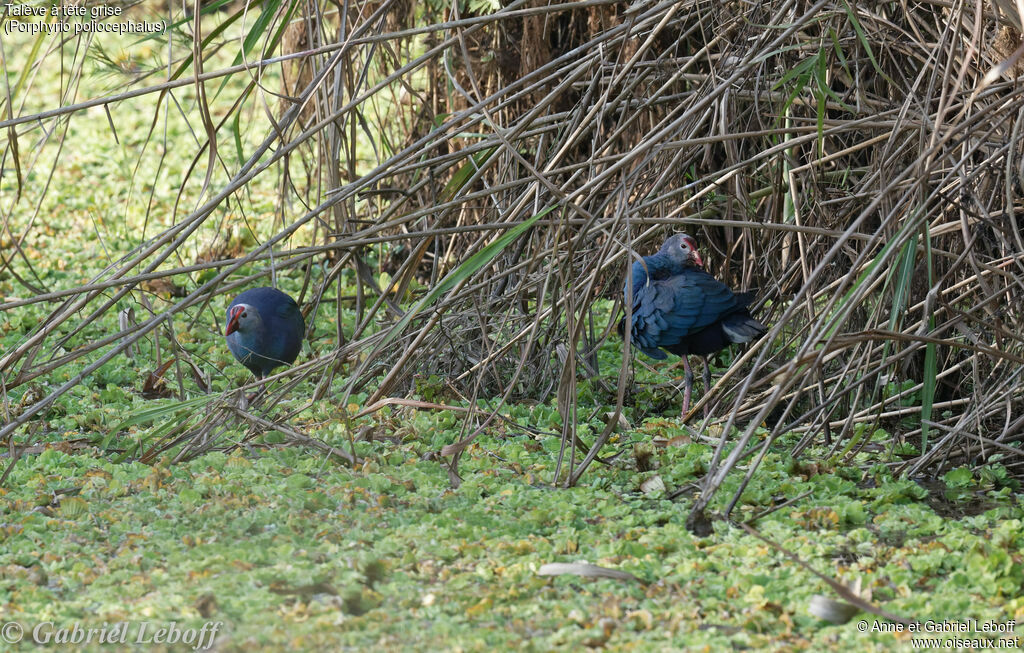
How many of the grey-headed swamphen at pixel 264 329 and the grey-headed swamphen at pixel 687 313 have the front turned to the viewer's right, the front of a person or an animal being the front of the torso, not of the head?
0

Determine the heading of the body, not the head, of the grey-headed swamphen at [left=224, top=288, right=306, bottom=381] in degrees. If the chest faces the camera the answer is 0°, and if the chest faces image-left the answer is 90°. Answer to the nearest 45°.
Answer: approximately 45°

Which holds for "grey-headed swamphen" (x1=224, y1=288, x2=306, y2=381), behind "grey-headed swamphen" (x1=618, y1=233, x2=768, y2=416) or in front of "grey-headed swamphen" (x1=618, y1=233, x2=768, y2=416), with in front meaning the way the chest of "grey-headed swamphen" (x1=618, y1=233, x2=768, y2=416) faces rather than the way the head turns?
in front

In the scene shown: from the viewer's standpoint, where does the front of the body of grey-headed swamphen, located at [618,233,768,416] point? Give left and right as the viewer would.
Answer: facing to the left of the viewer

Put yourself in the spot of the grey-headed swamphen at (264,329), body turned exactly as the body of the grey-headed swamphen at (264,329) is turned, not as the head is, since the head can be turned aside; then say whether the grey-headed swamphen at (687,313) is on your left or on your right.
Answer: on your left
